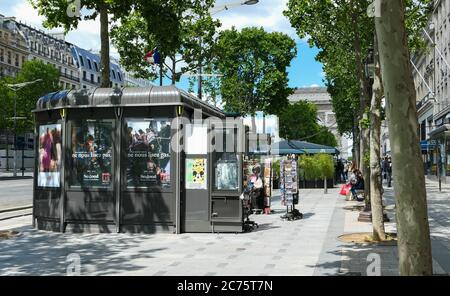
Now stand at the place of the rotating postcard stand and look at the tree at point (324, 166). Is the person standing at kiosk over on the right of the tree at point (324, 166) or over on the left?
left

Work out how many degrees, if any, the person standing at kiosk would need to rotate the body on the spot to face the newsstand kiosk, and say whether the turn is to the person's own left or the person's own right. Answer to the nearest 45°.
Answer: approximately 45° to the person's own left

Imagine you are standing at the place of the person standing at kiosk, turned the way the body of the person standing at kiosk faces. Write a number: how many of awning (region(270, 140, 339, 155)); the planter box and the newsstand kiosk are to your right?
2

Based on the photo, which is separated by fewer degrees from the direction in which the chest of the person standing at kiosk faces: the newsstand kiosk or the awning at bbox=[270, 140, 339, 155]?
the newsstand kiosk

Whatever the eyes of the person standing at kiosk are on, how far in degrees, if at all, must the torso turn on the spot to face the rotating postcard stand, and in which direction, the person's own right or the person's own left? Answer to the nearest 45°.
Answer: approximately 135° to the person's own left

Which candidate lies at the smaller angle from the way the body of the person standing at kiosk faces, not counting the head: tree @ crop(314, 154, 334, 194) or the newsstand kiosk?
the newsstand kiosk

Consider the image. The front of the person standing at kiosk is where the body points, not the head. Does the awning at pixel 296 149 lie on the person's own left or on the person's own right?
on the person's own right

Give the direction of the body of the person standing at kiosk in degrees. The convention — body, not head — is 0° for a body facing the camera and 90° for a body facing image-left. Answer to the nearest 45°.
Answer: approximately 90°

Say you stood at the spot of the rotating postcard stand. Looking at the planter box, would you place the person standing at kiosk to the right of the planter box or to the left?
left

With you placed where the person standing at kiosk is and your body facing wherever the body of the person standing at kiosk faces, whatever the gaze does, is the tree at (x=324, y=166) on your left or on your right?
on your right
